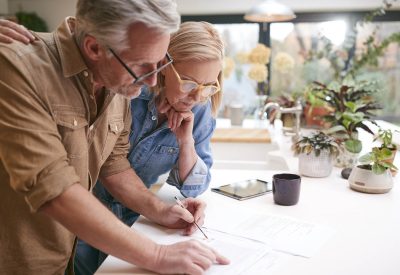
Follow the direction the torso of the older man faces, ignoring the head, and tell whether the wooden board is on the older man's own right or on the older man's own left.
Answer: on the older man's own left

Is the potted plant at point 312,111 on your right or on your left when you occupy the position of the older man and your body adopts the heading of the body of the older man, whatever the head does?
on your left

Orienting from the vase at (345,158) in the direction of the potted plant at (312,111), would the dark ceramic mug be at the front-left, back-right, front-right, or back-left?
back-left
